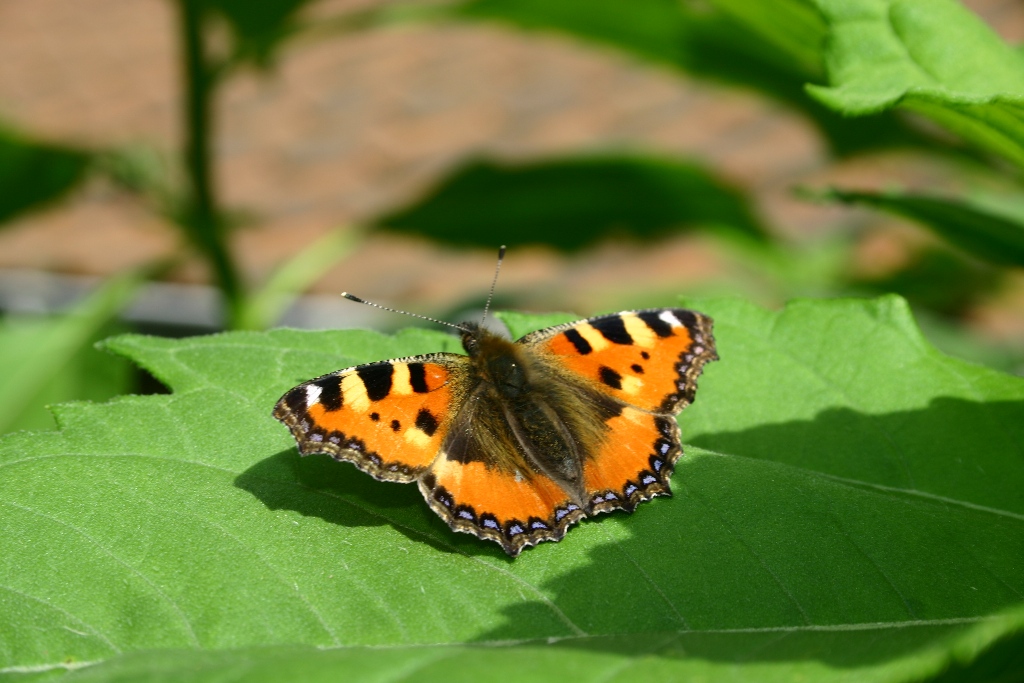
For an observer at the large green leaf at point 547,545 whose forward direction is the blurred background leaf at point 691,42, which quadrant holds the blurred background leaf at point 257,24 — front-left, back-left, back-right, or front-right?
front-left

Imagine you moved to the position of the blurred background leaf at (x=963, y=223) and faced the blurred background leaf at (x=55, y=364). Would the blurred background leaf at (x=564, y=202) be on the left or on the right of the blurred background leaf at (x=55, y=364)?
right

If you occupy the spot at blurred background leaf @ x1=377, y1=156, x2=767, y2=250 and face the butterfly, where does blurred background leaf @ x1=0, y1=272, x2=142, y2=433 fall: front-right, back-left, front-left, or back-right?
front-right

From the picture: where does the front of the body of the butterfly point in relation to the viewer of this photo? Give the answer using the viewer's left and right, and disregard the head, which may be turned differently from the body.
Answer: facing away from the viewer and to the left of the viewer

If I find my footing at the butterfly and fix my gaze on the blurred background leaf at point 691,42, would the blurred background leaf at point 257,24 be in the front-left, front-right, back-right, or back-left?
front-left

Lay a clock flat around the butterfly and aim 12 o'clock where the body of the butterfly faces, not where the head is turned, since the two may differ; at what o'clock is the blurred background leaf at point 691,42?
The blurred background leaf is roughly at 2 o'clock from the butterfly.

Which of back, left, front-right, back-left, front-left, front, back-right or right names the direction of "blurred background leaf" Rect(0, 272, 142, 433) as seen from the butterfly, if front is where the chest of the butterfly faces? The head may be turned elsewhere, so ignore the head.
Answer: front

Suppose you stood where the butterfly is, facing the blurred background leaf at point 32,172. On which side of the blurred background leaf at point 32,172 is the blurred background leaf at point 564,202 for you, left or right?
right

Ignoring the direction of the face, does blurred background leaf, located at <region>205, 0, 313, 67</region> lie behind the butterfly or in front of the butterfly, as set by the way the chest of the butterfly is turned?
in front

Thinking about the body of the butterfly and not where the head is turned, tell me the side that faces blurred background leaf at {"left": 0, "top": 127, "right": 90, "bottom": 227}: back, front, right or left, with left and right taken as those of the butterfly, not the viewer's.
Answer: front
